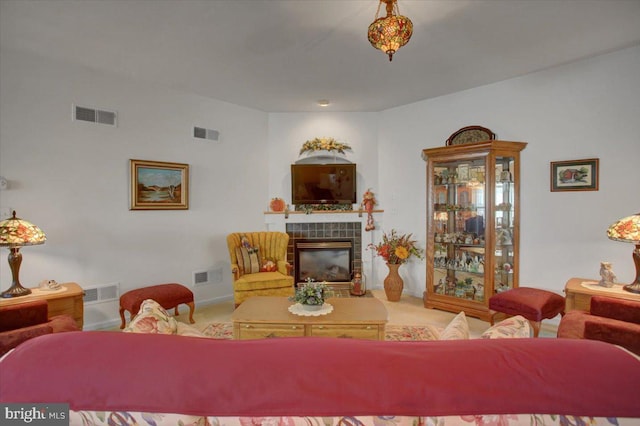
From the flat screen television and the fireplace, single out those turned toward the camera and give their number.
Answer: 2

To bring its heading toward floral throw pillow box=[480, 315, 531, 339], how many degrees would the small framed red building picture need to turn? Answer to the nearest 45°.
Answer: approximately 45° to its left

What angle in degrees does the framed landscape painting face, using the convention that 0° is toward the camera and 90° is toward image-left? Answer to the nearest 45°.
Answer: approximately 315°

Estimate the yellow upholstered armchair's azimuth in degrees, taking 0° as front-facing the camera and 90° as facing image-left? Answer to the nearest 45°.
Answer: approximately 315°

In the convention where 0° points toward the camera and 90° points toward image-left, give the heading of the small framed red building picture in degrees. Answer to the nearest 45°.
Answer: approximately 45°

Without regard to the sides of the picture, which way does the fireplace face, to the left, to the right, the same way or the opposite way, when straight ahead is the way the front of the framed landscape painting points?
to the right

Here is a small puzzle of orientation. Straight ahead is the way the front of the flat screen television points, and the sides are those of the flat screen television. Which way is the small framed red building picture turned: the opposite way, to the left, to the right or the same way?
to the right

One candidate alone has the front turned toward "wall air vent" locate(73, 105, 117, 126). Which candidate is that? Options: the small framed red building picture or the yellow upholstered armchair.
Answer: the small framed red building picture

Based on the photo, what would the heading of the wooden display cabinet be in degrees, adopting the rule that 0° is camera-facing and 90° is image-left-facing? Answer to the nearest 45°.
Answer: approximately 45°

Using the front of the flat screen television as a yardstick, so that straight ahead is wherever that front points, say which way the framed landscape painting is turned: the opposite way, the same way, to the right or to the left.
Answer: to the left
